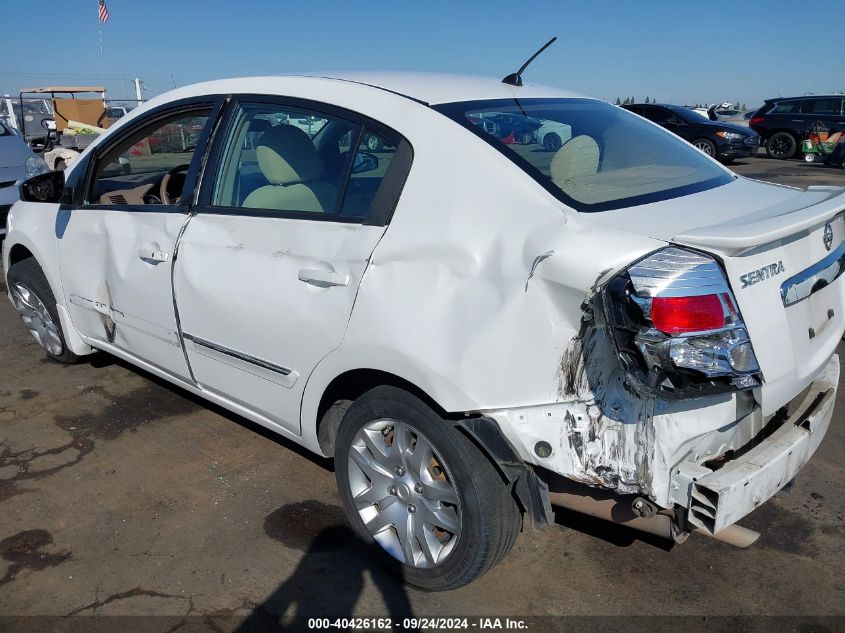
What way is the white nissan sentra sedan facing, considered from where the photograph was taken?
facing away from the viewer and to the left of the viewer

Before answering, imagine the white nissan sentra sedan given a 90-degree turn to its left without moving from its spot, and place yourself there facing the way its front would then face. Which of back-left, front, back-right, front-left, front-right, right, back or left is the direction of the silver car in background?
right

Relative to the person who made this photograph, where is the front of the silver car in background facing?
facing the viewer and to the right of the viewer
